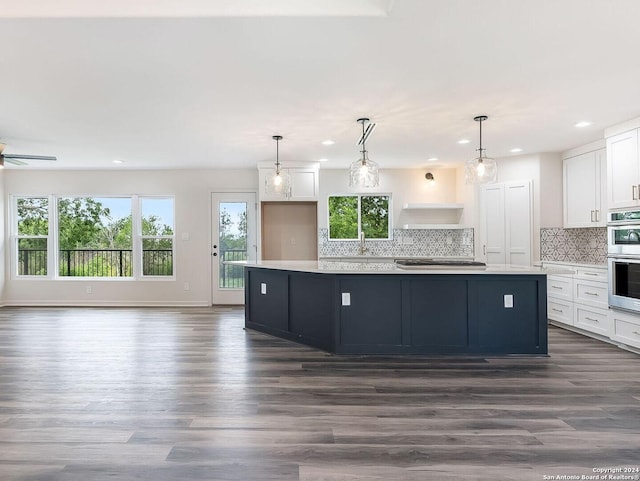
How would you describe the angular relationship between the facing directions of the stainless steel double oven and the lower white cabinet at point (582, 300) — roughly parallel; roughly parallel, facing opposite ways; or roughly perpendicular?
roughly parallel

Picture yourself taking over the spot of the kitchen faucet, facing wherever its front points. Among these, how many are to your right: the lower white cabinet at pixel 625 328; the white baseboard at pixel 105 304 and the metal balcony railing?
2

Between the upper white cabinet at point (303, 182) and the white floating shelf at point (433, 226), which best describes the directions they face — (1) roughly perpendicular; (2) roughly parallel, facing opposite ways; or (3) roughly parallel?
roughly parallel

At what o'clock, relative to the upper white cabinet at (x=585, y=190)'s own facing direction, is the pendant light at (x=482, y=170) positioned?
The pendant light is roughly at 11 o'clock from the upper white cabinet.

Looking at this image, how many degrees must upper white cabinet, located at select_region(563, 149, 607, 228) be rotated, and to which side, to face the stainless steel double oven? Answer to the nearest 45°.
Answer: approximately 45° to its left

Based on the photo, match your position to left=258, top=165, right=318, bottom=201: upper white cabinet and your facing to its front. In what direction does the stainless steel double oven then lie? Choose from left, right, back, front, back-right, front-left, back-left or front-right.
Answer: front-left

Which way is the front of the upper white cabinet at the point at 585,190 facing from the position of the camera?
facing the viewer and to the left of the viewer

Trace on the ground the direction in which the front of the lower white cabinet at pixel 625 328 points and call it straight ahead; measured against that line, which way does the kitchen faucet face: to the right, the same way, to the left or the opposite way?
to the left

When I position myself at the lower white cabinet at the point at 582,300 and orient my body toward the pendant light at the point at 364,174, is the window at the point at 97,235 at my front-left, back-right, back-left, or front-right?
front-right

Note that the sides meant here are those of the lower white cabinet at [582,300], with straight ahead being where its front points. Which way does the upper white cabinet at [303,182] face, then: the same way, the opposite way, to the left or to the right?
to the left

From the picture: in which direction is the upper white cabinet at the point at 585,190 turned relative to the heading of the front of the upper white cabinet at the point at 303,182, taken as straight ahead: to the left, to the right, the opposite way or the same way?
to the right

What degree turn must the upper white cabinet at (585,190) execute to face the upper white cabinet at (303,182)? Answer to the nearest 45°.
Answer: approximately 45° to its right

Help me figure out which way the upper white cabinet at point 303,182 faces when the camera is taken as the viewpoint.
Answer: facing the viewer

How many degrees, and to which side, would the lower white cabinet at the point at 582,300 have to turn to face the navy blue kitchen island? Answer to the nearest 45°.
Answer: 0° — it already faces it

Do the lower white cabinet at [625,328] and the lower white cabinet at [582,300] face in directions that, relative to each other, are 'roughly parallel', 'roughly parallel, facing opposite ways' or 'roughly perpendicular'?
roughly parallel

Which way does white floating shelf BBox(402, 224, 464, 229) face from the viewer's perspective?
toward the camera

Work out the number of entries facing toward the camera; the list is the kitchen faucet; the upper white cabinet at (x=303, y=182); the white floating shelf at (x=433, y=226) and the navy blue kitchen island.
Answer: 4
